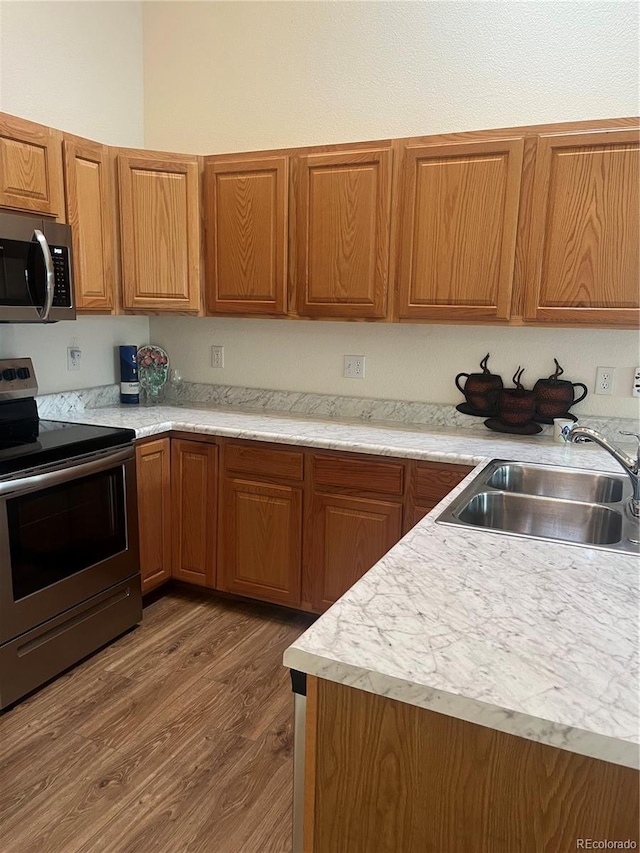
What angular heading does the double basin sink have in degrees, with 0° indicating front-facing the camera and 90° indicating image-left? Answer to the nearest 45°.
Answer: approximately 90°

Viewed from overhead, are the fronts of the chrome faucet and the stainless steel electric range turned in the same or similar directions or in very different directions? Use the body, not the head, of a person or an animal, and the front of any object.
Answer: very different directions

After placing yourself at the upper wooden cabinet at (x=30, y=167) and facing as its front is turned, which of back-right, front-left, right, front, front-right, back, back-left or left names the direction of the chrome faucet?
front

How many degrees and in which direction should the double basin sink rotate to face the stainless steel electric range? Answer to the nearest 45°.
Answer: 0° — it already faces it

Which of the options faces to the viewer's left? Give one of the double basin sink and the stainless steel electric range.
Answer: the double basin sink

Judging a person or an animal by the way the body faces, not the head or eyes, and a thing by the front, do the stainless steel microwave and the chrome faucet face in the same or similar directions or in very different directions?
very different directions

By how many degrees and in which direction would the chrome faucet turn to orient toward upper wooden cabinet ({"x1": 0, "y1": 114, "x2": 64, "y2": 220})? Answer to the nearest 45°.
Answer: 0° — it already faces it

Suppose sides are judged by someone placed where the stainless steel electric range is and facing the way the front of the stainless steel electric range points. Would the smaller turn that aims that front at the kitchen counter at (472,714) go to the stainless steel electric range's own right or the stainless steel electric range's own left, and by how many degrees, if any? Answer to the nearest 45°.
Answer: approximately 45° to the stainless steel electric range's own right

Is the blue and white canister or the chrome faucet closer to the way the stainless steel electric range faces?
the chrome faucet

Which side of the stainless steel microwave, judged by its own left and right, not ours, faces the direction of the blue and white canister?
left

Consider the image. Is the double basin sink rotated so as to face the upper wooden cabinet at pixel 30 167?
yes

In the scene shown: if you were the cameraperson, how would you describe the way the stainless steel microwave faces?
facing the viewer and to the right of the viewer

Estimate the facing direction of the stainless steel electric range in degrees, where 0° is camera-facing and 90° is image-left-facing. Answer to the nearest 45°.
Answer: approximately 315°

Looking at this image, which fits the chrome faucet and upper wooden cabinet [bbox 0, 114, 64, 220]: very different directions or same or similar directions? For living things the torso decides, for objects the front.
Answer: very different directions

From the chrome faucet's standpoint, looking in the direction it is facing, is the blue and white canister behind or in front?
in front

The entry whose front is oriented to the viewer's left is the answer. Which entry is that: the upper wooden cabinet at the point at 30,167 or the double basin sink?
the double basin sink

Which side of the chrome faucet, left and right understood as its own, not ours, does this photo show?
left
